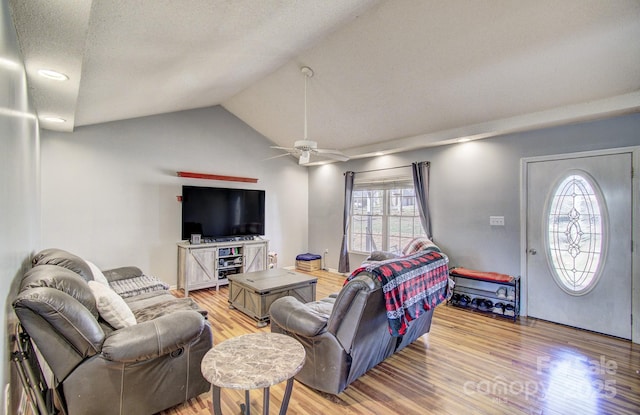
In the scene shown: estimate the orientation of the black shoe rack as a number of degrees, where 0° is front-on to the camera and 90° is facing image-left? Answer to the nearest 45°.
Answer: approximately 45°

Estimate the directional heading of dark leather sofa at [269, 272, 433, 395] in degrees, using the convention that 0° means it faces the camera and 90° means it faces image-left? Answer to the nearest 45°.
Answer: approximately 135°

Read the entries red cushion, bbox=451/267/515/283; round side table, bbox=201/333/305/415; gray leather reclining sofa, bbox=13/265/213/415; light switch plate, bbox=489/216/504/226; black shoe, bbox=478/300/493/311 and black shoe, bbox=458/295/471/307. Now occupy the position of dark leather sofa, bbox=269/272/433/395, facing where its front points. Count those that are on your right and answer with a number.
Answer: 4

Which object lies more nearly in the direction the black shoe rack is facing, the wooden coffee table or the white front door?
the wooden coffee table

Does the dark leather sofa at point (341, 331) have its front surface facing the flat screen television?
yes

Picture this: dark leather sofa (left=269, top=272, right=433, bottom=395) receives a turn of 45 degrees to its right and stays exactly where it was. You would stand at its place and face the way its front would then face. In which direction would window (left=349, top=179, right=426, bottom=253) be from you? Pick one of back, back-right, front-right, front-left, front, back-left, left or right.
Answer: front

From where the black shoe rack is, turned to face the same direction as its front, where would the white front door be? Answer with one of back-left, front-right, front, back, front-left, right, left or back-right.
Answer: back-left

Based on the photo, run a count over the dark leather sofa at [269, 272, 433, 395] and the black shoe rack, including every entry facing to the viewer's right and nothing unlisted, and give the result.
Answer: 0

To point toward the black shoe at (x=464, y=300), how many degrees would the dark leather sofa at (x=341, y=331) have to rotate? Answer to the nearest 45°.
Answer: approximately 90° to its right

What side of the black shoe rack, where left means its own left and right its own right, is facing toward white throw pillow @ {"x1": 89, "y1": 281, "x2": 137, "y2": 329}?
front

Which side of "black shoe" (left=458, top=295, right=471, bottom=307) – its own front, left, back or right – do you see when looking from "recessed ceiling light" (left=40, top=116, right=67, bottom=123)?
front

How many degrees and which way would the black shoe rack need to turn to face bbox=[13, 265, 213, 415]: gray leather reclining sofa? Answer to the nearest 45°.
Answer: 0° — it already faces it

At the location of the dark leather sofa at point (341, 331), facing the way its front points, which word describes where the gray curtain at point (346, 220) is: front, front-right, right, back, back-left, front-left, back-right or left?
front-right

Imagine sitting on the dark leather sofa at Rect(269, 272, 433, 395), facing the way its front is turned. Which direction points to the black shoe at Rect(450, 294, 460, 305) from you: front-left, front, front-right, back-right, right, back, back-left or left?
right
